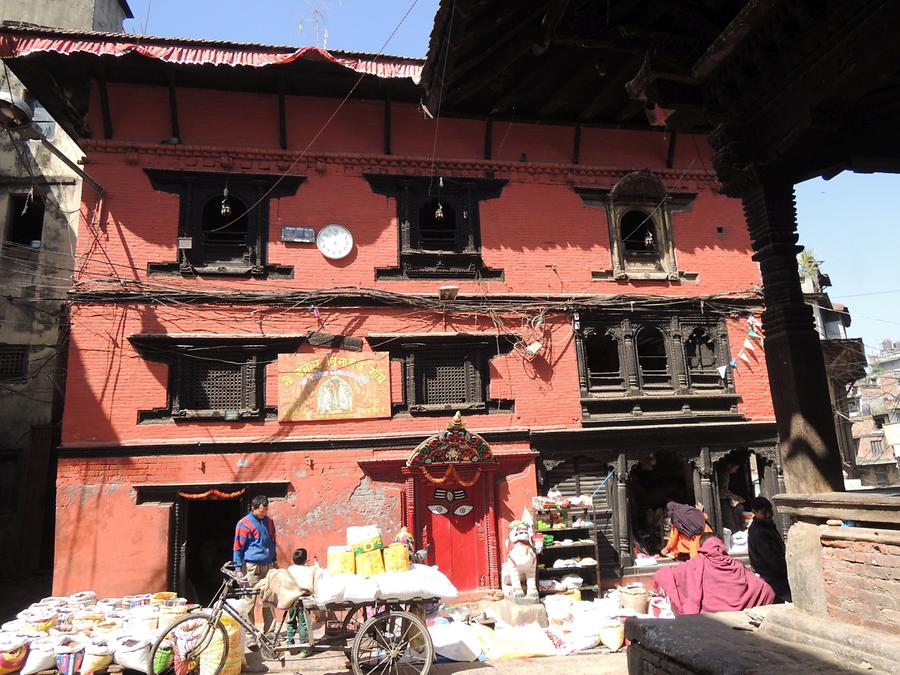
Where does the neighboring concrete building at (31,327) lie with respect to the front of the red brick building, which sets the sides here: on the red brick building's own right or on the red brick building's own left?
on the red brick building's own right

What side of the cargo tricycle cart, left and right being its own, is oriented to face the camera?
left

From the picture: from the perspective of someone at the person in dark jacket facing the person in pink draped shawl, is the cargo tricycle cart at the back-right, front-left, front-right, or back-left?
front-right

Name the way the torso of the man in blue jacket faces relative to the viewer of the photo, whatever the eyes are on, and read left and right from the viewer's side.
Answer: facing the viewer and to the right of the viewer

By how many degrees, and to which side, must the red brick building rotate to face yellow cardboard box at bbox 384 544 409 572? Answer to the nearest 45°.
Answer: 0° — it already faces it

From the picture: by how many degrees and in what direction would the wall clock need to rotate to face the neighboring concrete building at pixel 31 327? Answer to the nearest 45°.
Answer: approximately 135° to its right

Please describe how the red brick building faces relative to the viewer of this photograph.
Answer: facing the viewer

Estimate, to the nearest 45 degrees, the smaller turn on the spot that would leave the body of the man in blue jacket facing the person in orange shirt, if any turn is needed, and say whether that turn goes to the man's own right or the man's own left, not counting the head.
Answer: approximately 45° to the man's own left

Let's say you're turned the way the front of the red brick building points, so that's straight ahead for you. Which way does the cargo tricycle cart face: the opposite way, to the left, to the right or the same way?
to the right

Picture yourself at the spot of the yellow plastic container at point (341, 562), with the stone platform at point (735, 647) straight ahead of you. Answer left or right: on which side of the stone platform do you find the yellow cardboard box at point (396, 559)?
left
